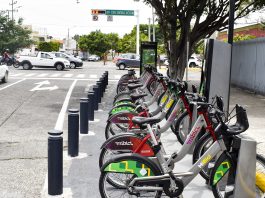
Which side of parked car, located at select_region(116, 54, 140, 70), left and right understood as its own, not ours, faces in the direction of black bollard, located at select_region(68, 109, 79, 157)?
left

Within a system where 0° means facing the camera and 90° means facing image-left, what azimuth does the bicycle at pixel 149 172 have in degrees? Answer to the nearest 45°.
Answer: approximately 270°
